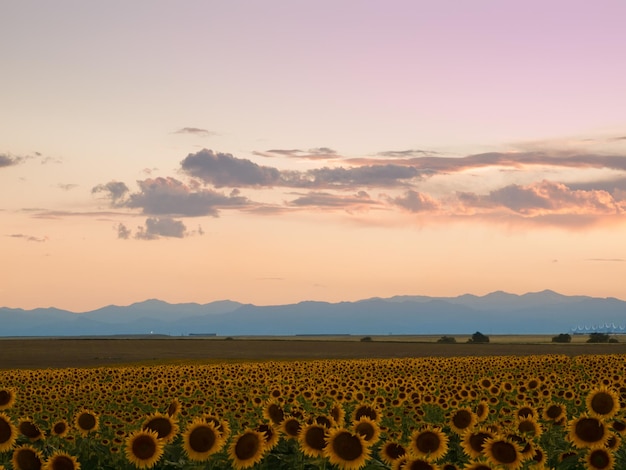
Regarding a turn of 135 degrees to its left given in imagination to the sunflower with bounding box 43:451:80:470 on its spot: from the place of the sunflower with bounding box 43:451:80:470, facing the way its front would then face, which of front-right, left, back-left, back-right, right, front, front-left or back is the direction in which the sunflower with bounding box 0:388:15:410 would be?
front-left

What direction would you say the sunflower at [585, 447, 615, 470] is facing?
toward the camera

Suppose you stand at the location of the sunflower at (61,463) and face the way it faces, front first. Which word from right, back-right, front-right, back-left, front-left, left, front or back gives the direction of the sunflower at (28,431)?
back

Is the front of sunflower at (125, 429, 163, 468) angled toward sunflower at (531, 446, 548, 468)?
no

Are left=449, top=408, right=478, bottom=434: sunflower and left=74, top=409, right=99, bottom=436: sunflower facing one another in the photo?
no

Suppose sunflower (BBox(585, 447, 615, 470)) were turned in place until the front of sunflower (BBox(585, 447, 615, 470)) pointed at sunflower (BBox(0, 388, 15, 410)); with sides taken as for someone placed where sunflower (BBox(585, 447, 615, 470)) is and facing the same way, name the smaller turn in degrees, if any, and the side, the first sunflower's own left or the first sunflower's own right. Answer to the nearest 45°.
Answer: approximately 90° to the first sunflower's own right

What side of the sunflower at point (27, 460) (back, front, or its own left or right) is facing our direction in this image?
front

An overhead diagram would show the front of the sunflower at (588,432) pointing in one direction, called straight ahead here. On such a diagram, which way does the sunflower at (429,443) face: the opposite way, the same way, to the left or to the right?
the same way

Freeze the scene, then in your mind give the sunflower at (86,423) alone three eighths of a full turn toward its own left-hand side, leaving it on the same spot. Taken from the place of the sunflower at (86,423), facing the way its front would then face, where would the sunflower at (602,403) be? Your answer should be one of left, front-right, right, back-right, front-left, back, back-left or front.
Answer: front-right

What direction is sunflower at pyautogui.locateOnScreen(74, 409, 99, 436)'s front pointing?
toward the camera

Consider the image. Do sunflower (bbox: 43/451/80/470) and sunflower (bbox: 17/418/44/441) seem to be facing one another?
no

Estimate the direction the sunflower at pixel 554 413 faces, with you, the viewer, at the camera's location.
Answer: facing the viewer

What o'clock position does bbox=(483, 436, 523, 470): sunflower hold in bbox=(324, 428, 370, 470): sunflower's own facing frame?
bbox=(483, 436, 523, 470): sunflower is roughly at 9 o'clock from bbox=(324, 428, 370, 470): sunflower.

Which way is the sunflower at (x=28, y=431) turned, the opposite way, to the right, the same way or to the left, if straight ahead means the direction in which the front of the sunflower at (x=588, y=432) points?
the same way

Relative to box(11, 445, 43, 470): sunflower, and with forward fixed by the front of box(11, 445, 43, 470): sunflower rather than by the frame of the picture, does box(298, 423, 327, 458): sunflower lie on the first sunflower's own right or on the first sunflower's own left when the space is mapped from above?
on the first sunflower's own left

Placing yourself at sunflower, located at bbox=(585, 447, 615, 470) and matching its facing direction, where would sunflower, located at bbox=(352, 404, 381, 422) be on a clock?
sunflower, located at bbox=(352, 404, 381, 422) is roughly at 4 o'clock from sunflower, located at bbox=(585, 447, 615, 470).

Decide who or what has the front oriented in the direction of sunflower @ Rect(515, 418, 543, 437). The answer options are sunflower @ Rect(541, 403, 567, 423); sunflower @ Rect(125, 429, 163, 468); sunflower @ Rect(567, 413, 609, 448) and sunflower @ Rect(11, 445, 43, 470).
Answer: sunflower @ Rect(541, 403, 567, 423)

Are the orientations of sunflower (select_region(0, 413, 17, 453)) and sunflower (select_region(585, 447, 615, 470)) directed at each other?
no

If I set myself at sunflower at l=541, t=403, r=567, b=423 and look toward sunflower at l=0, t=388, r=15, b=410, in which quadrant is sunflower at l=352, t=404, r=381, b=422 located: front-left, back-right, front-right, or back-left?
front-left

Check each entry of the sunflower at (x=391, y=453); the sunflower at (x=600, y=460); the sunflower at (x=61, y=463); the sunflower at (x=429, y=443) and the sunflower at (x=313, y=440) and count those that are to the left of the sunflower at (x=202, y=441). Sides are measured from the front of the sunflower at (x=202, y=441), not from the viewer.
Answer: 4

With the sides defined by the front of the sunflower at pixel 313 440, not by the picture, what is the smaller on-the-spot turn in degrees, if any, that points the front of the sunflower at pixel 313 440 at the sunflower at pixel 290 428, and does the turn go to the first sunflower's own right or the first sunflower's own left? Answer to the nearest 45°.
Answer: approximately 135° to the first sunflower's own left

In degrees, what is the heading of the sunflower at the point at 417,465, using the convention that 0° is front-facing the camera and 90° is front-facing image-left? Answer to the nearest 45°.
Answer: approximately 0°

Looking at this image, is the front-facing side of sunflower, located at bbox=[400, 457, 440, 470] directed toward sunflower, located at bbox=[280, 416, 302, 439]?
no

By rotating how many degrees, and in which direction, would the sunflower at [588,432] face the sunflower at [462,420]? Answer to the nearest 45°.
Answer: approximately 135° to its right
